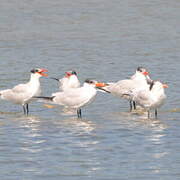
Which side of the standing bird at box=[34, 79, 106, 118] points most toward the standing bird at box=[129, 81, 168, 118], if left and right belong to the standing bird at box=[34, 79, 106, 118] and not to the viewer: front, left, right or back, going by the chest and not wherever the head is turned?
front

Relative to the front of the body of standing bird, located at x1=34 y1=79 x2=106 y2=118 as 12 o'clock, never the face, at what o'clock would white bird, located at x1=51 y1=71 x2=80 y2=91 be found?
The white bird is roughly at 9 o'clock from the standing bird.

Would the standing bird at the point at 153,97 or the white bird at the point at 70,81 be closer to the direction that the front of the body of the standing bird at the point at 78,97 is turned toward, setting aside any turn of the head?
the standing bird

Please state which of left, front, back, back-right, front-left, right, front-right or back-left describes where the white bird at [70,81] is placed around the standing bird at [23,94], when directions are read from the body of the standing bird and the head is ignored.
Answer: front-left

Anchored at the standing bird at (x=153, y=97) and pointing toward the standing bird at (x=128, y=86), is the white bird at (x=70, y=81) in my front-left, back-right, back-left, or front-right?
front-left

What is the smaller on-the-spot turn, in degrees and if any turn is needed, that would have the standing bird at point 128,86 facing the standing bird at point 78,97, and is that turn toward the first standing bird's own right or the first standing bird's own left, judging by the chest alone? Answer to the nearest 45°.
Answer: approximately 135° to the first standing bird's own right

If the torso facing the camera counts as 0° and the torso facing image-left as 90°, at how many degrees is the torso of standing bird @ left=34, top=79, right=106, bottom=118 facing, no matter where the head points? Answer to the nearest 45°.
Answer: approximately 270°

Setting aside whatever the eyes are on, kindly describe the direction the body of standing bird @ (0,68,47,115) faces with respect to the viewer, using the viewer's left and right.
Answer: facing to the right of the viewer

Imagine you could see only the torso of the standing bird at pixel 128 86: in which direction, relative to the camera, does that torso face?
to the viewer's right
